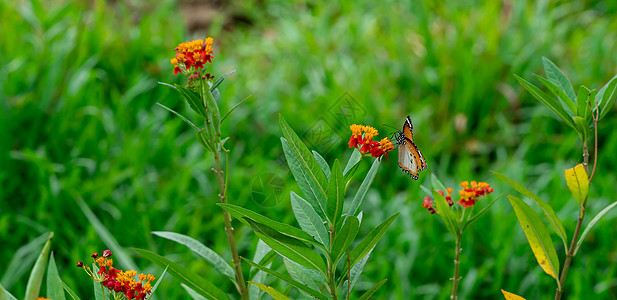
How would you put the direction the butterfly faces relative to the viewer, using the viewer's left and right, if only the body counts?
facing to the left of the viewer
